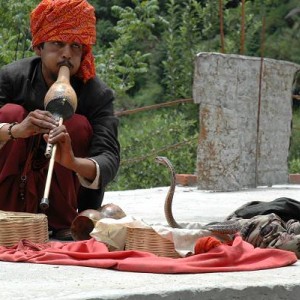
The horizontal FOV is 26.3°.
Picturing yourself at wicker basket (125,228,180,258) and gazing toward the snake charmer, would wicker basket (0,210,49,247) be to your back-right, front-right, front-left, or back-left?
front-left

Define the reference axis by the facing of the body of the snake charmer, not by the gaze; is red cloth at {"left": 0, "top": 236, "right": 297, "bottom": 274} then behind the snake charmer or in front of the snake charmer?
in front

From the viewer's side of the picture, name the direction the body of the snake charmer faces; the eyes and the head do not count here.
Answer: toward the camera

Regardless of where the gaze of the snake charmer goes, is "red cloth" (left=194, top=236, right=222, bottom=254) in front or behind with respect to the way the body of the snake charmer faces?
in front

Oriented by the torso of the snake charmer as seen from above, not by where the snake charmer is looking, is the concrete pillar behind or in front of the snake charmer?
behind

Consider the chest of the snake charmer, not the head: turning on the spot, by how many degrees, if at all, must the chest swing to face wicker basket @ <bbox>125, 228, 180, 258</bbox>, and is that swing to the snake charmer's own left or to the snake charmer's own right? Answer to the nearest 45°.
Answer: approximately 45° to the snake charmer's own left

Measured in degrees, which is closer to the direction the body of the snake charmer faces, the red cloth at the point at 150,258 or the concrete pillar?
the red cloth
